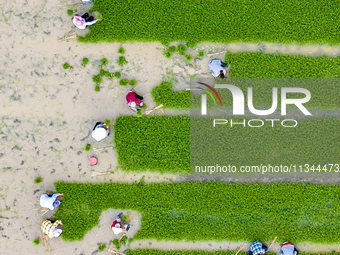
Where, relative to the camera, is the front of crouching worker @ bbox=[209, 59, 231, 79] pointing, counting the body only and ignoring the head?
to the viewer's right

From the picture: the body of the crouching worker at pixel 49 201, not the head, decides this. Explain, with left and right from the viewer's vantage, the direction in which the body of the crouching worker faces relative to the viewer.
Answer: facing to the right of the viewer
